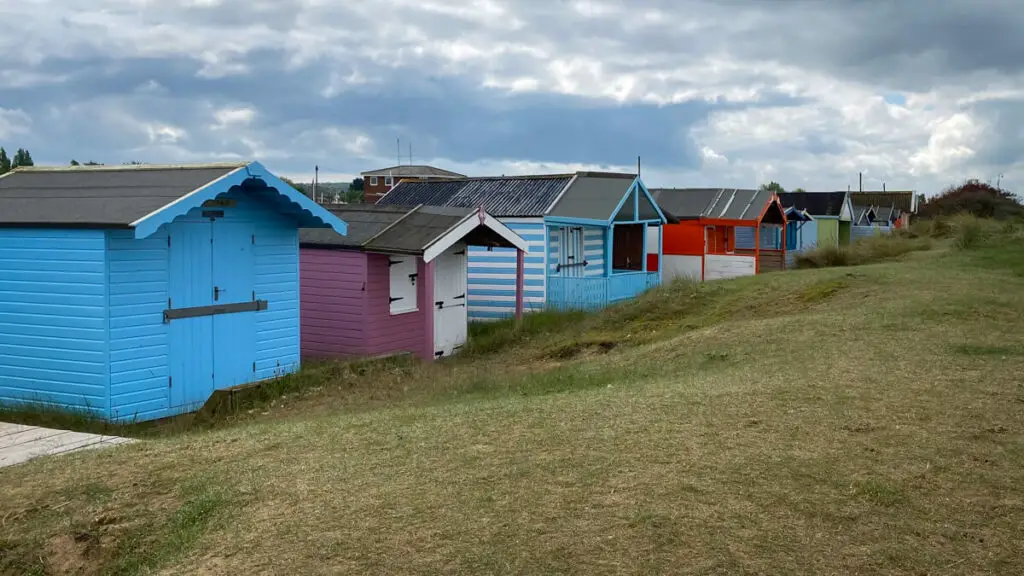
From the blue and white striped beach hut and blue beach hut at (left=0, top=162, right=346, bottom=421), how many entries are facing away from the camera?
0

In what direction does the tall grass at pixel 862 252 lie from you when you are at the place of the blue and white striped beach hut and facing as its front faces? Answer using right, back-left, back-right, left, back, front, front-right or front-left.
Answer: left

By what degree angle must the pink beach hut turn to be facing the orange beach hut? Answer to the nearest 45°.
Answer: approximately 90° to its left

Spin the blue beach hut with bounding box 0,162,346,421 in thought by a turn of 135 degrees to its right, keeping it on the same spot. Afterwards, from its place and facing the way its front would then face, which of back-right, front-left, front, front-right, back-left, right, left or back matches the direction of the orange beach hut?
back-right

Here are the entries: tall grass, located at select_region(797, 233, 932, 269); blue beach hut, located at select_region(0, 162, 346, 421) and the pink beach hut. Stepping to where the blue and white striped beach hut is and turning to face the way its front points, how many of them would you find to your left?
1

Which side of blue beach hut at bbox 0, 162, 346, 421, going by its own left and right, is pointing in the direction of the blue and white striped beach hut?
left

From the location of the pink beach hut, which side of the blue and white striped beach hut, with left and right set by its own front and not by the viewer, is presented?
right

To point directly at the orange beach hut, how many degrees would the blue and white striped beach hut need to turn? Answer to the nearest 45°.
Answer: approximately 90° to its left

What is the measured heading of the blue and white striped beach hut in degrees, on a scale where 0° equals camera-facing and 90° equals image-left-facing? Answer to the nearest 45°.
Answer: approximately 315°
